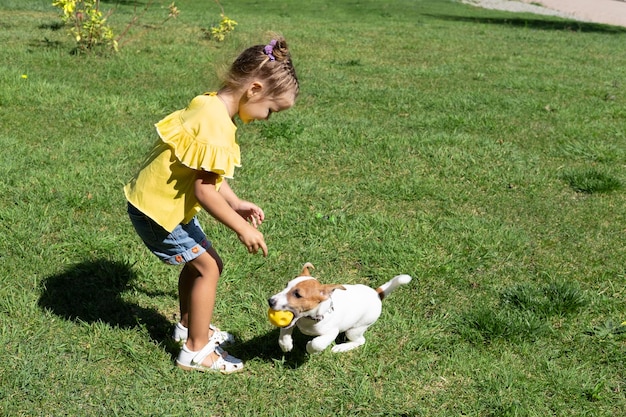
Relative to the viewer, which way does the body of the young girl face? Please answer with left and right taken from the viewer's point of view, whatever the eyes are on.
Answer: facing to the right of the viewer

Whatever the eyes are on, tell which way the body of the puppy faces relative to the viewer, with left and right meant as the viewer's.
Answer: facing to the left of the viewer

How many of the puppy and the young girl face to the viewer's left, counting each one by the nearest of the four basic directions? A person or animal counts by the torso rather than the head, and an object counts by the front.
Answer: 1

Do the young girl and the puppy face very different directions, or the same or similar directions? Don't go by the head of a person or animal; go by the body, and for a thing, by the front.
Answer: very different directions

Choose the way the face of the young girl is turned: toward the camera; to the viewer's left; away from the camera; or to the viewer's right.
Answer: to the viewer's right
